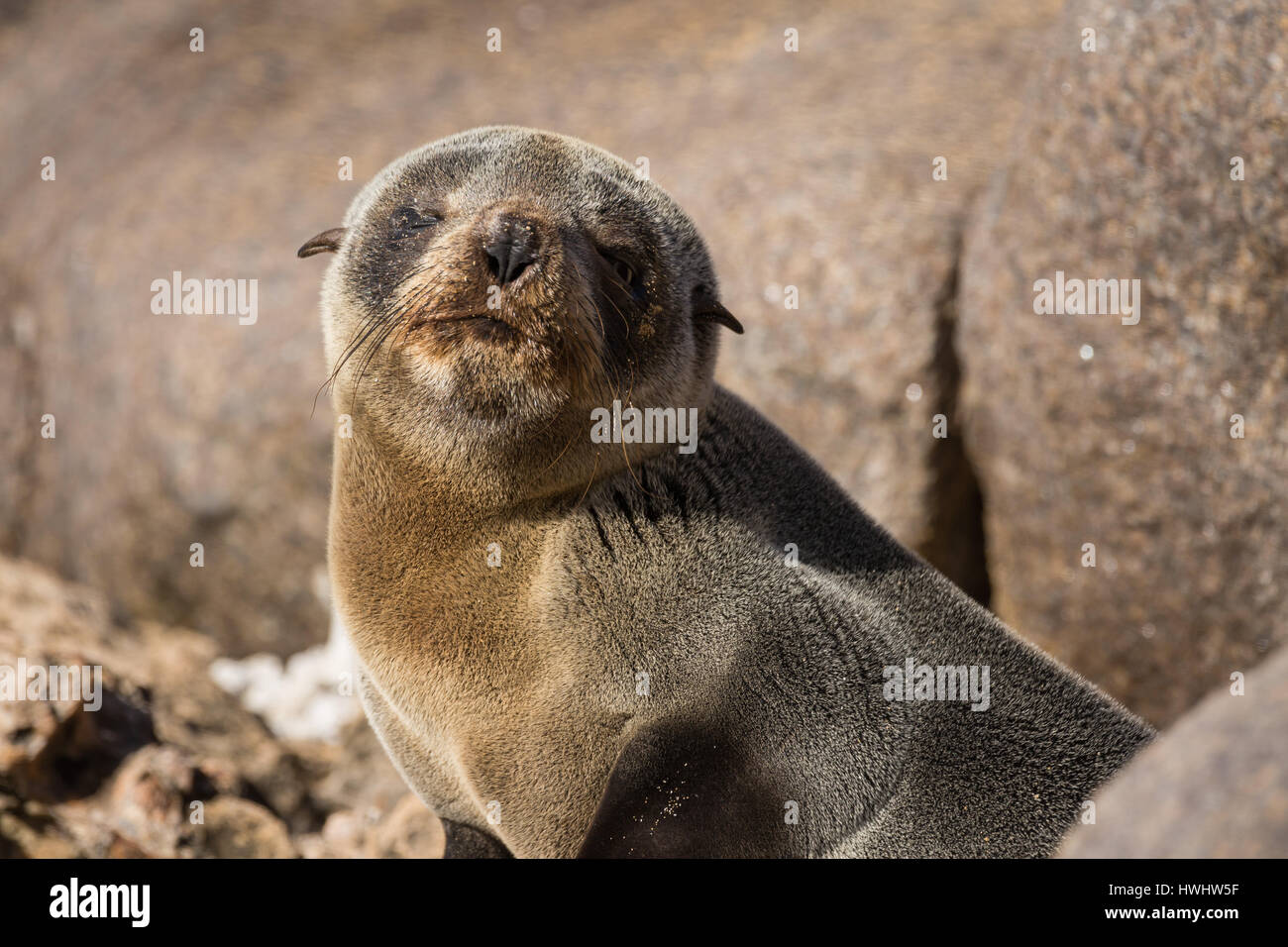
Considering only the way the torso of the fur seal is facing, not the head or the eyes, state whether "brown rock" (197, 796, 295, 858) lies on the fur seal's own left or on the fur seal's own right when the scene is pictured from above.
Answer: on the fur seal's own right

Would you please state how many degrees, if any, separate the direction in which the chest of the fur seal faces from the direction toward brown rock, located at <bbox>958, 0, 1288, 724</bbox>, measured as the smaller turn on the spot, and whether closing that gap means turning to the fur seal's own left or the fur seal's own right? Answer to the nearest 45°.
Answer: approximately 180°

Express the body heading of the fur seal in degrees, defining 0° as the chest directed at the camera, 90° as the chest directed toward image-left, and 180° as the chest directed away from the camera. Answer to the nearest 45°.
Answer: approximately 45°

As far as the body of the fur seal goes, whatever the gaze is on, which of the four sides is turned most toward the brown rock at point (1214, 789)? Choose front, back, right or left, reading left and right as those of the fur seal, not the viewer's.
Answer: left

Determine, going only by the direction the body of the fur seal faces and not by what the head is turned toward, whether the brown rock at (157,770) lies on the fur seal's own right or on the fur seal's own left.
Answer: on the fur seal's own right
